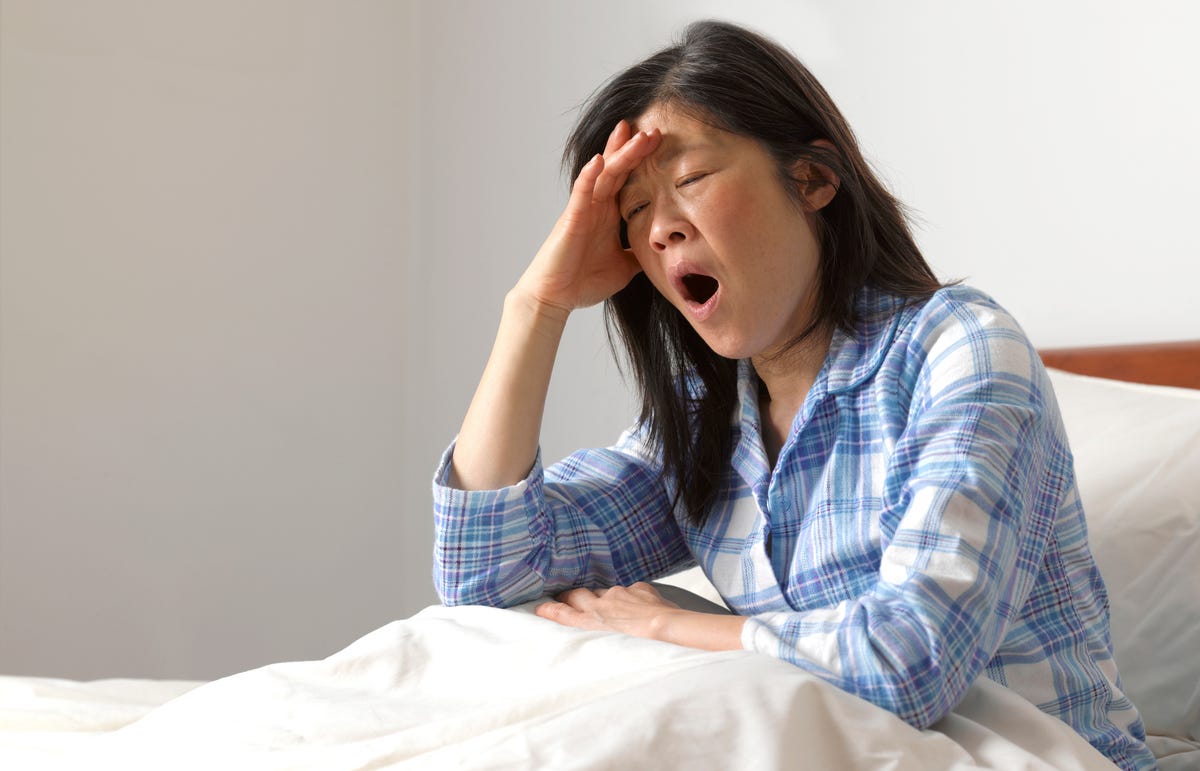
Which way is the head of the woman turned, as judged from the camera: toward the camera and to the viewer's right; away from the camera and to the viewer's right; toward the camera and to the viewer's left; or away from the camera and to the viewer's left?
toward the camera and to the viewer's left

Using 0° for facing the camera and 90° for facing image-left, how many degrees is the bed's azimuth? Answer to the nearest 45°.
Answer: approximately 90°
